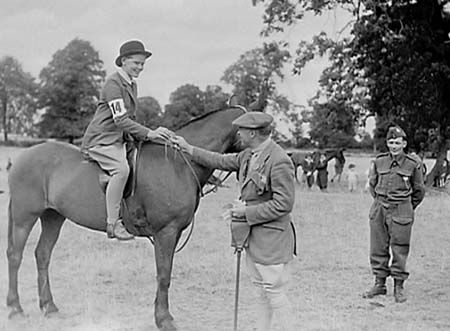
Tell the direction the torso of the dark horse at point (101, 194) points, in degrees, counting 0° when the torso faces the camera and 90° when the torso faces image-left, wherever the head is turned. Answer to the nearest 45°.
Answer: approximately 270°

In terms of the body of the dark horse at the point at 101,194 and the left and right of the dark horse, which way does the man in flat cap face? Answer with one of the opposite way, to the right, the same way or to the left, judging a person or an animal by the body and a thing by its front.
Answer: the opposite way

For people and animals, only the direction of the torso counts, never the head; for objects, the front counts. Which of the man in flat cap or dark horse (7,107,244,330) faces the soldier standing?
the dark horse

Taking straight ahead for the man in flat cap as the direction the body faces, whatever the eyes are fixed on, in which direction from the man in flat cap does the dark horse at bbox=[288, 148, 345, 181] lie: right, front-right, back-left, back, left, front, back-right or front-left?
right

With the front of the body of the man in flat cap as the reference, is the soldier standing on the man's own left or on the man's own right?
on the man's own right

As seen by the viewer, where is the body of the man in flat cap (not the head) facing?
to the viewer's left

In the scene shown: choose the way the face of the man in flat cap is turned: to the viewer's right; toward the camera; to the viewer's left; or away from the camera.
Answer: to the viewer's left
